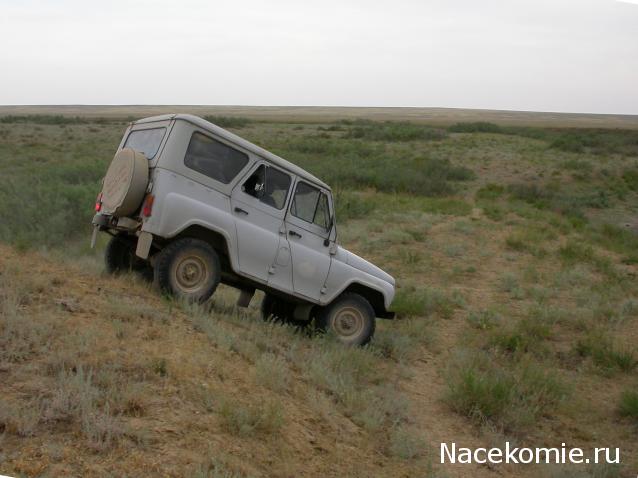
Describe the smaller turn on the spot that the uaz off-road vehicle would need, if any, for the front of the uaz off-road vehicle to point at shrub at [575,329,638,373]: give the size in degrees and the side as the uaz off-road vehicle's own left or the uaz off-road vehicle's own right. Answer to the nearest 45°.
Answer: approximately 45° to the uaz off-road vehicle's own right

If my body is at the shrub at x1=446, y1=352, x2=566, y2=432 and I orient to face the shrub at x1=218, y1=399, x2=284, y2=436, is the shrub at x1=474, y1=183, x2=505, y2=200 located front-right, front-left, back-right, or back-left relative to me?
back-right

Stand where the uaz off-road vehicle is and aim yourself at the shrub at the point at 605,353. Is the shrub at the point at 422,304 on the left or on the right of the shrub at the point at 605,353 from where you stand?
left

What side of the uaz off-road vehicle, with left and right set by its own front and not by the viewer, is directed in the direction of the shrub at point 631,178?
front

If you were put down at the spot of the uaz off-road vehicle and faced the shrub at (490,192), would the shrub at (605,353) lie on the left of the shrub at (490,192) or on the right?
right

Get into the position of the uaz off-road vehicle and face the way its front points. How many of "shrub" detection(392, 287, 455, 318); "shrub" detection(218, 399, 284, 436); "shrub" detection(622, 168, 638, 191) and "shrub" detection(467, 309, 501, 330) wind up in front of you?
3

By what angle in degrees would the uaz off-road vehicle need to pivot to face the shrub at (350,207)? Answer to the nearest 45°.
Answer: approximately 45° to its left

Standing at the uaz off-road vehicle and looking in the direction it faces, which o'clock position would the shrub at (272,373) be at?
The shrub is roughly at 4 o'clock from the uaz off-road vehicle.

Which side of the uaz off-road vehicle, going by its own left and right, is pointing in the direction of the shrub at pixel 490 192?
front

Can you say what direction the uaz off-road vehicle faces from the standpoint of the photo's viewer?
facing away from the viewer and to the right of the viewer

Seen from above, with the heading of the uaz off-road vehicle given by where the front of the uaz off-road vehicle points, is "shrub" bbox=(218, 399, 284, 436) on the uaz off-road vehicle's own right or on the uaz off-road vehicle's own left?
on the uaz off-road vehicle's own right

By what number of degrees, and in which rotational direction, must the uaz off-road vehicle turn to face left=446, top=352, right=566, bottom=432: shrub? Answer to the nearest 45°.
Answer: approximately 45° to its right

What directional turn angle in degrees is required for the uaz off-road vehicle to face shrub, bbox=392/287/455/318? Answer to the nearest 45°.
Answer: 0° — it already faces it

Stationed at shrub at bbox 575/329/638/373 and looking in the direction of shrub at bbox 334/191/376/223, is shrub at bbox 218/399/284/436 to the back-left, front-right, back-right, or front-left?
back-left
